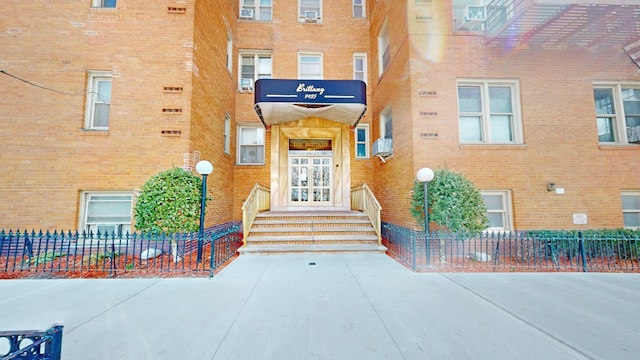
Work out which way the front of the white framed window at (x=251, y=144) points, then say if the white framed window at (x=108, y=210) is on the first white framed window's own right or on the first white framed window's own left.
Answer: on the first white framed window's own right

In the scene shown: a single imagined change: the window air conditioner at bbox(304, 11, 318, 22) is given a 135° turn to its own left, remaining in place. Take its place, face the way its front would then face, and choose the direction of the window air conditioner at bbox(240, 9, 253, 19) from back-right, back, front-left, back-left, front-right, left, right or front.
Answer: back-left

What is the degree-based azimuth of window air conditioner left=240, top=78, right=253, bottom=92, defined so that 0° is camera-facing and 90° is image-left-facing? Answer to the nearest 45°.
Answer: approximately 0°

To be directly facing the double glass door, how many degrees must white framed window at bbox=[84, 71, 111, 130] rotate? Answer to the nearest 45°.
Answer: approximately 90° to its left

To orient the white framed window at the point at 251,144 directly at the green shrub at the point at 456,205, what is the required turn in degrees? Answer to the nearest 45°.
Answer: approximately 45° to its left
